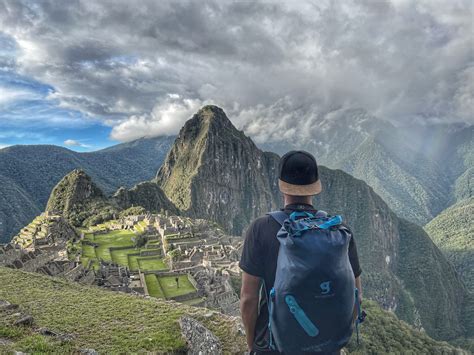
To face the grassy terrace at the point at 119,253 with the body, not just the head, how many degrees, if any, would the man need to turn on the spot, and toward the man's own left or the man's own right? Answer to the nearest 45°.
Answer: approximately 45° to the man's own left

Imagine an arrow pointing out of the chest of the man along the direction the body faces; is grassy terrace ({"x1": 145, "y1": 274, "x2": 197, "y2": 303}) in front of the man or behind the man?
in front

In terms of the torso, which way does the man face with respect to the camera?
away from the camera

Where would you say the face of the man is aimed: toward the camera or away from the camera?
away from the camera

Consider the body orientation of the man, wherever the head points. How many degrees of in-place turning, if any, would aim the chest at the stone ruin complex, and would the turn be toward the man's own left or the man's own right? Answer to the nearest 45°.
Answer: approximately 45° to the man's own left
